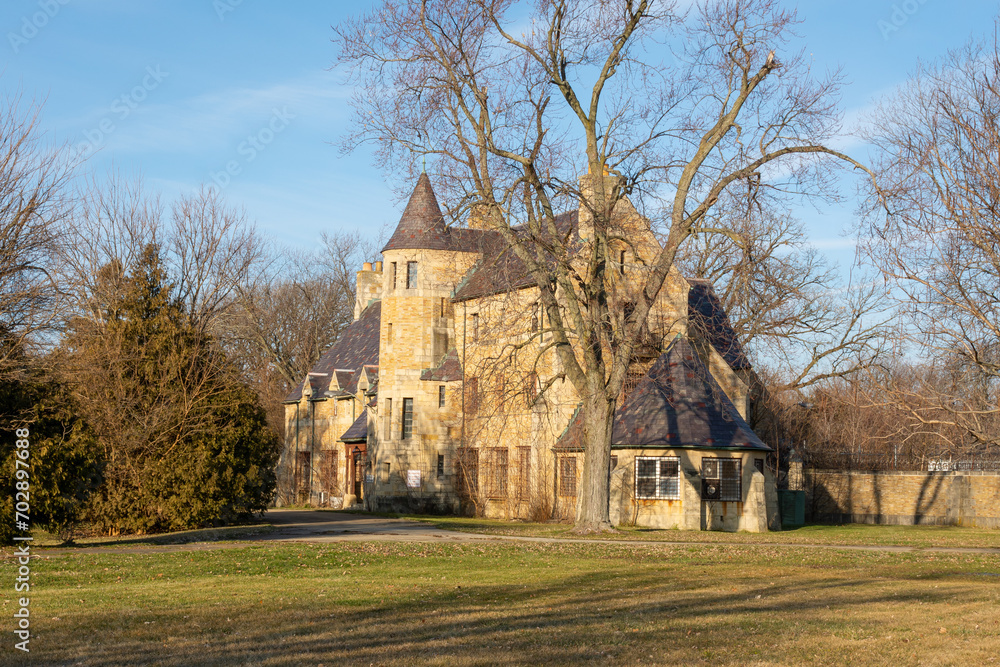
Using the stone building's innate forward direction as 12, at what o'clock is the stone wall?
The stone wall is roughly at 7 o'clock from the stone building.

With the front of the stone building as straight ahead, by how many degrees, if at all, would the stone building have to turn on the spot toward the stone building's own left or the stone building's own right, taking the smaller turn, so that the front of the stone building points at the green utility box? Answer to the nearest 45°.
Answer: approximately 135° to the stone building's own left
